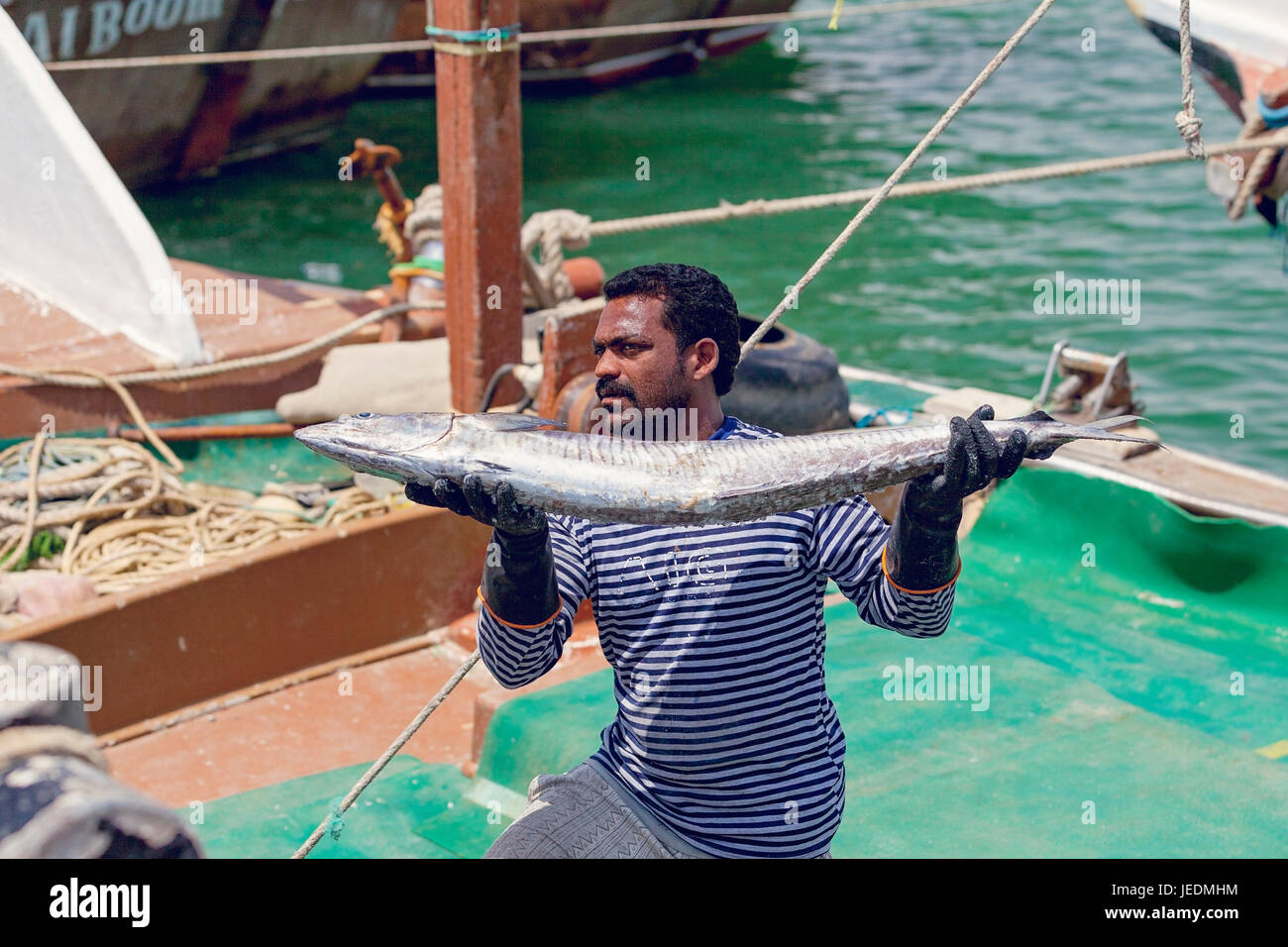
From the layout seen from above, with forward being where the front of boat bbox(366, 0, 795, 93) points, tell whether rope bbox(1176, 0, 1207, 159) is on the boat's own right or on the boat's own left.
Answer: on the boat's own right

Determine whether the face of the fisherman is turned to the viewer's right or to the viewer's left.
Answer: to the viewer's left

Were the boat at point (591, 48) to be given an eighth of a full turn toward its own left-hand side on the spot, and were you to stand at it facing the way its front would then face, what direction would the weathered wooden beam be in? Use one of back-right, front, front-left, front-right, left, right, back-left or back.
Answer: back-right

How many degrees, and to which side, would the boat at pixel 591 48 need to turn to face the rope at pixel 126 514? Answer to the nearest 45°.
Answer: approximately 90° to its right

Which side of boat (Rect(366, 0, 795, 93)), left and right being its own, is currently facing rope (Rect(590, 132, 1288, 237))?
right

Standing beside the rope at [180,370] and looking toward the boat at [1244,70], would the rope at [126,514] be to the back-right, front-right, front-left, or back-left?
back-right

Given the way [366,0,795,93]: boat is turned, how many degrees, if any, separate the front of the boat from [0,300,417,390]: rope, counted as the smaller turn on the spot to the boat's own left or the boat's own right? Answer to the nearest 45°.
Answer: approximately 90° to the boat's own right

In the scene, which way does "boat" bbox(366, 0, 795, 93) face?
to the viewer's right
